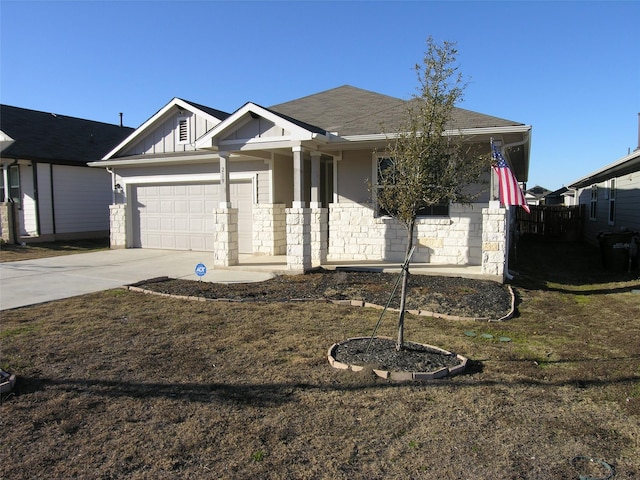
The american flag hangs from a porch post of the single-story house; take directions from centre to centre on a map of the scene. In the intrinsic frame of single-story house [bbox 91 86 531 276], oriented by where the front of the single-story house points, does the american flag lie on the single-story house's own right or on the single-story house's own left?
on the single-story house's own left

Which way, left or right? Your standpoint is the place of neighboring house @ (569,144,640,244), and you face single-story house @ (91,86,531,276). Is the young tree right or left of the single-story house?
left

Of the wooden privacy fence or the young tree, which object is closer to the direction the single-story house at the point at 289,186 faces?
the young tree

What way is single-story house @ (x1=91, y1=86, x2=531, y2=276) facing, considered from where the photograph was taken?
facing the viewer and to the left of the viewer

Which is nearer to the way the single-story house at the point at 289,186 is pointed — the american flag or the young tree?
the young tree

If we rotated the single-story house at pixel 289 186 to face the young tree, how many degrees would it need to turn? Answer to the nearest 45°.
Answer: approximately 45° to its left

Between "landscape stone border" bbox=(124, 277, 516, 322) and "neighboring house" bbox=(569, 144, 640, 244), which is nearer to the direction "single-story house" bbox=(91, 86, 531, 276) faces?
the landscape stone border

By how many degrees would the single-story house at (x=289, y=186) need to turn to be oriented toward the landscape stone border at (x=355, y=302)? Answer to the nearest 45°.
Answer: approximately 45° to its left

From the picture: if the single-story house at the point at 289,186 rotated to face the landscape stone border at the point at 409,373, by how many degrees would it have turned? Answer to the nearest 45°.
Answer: approximately 45° to its left

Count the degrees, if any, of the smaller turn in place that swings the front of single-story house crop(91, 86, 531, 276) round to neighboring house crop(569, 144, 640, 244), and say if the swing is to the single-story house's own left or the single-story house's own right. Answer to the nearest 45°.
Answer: approximately 135° to the single-story house's own left

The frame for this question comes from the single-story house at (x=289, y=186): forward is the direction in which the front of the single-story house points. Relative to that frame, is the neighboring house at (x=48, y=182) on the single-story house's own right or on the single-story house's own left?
on the single-story house's own right
